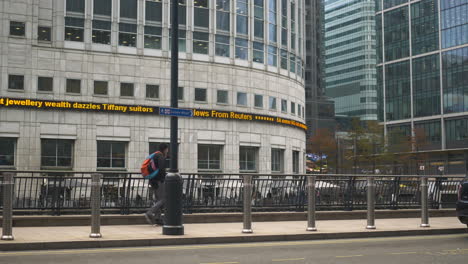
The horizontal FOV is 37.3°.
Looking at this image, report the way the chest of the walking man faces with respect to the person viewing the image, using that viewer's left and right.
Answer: facing to the right of the viewer

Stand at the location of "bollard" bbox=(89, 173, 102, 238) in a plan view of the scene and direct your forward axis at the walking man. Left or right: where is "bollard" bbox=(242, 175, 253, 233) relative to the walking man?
right

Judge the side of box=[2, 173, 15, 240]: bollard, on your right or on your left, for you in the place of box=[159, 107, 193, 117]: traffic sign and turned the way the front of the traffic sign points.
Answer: on your right

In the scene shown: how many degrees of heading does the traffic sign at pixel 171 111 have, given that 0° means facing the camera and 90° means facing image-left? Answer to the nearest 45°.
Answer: approximately 0°

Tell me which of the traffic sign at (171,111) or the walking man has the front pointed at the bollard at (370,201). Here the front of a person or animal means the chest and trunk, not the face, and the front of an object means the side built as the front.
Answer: the walking man
